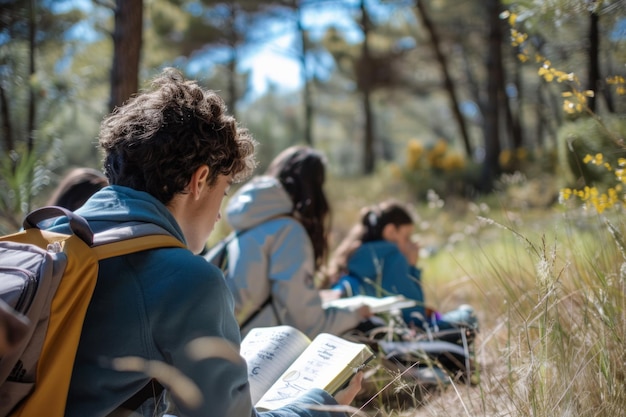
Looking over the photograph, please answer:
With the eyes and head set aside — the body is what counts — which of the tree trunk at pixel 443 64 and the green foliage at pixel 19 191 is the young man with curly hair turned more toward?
the tree trunk

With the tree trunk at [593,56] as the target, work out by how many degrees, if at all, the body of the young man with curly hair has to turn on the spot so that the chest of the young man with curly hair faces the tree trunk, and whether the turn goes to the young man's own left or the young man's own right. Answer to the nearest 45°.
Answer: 0° — they already face it

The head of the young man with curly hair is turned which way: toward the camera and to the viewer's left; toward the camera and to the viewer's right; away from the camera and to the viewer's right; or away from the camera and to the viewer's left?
away from the camera and to the viewer's right

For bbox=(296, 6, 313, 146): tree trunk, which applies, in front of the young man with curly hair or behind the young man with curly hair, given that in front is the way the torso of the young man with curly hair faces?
in front

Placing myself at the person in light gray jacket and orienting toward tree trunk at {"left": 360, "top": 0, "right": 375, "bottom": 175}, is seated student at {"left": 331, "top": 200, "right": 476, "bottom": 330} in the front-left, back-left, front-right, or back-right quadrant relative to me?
front-right

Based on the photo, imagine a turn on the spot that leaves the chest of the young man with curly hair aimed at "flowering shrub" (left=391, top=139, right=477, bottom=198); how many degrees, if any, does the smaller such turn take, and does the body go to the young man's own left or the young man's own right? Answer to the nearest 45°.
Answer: approximately 45° to the young man's own left

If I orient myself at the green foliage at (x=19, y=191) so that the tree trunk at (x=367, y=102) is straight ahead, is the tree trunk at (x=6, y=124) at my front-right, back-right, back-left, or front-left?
front-left

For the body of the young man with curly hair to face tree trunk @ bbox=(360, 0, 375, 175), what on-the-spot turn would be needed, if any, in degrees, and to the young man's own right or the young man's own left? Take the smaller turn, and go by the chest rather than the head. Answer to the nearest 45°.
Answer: approximately 45° to the young man's own left

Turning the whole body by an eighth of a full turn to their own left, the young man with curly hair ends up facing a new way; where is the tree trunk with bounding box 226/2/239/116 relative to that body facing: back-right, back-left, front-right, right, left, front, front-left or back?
front

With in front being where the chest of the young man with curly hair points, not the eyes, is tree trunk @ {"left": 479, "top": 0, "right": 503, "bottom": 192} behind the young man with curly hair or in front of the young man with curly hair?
in front

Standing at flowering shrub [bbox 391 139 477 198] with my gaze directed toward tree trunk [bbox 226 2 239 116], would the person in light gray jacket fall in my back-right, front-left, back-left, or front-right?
back-left

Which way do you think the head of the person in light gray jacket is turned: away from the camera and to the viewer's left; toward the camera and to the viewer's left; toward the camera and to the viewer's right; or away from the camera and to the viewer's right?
away from the camera and to the viewer's right

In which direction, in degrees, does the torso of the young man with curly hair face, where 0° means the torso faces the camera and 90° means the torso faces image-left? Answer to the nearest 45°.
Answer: approximately 225°
